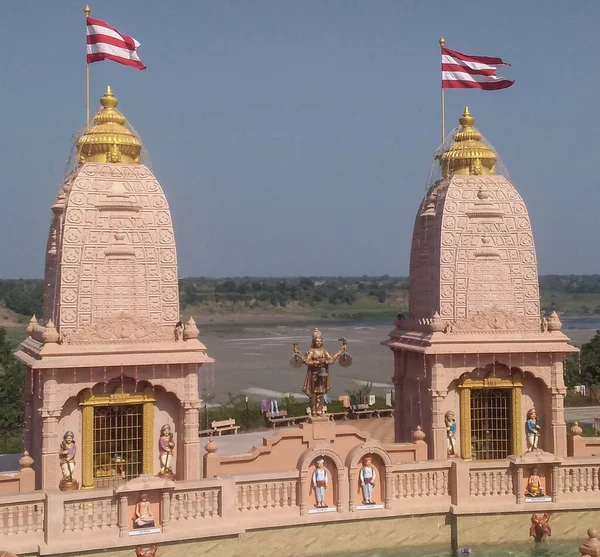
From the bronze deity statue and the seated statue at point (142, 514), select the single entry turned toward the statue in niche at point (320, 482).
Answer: the bronze deity statue

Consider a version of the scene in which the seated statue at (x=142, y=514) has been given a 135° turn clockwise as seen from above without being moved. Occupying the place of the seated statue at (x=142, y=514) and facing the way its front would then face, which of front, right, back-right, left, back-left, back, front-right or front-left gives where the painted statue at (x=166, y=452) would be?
front-right

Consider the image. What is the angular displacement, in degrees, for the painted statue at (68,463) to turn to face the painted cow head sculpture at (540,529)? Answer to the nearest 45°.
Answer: approximately 90° to its left

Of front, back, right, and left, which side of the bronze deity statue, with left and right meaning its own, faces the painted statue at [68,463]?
right
